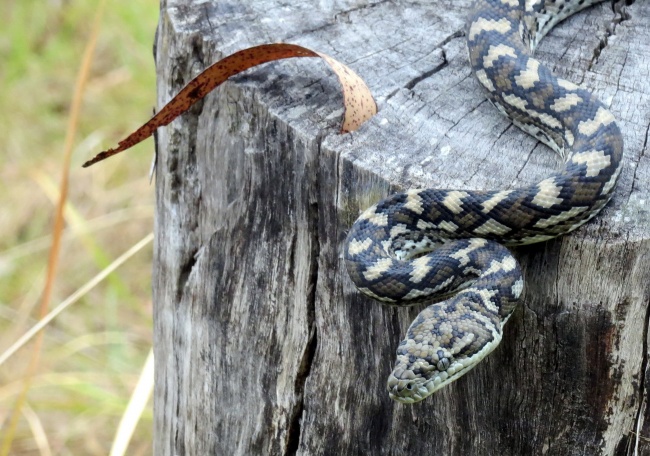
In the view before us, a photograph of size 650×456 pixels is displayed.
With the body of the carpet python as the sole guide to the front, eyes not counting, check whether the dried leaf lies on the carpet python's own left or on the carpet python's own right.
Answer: on the carpet python's own right

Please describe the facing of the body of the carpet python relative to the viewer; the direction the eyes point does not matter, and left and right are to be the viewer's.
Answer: facing the viewer and to the left of the viewer

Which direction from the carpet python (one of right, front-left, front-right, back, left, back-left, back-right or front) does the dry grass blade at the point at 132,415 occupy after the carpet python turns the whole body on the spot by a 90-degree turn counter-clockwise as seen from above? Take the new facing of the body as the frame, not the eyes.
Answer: back-right

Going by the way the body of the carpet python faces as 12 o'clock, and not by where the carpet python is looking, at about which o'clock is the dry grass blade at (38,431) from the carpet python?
The dry grass blade is roughly at 2 o'clock from the carpet python.

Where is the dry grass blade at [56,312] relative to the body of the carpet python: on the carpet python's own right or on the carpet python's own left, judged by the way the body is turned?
on the carpet python's own right
